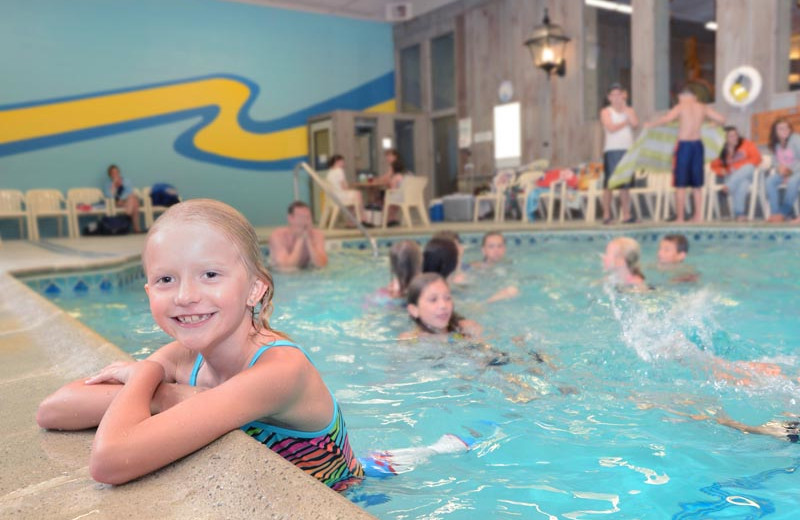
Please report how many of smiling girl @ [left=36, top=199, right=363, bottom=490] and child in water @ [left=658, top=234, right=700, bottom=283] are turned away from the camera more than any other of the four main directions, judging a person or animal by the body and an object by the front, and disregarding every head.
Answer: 0

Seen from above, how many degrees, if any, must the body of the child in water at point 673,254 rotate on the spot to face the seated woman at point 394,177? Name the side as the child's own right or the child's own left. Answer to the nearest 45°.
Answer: approximately 90° to the child's own right

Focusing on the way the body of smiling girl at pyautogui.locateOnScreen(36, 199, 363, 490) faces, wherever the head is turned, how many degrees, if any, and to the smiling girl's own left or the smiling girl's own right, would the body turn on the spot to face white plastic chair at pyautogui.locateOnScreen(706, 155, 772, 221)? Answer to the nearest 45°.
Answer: approximately 180°

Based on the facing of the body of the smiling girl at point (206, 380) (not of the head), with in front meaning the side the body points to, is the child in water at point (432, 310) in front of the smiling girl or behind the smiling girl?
behind

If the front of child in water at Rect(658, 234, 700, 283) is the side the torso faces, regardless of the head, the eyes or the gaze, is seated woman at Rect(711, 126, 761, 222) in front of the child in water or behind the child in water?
behind

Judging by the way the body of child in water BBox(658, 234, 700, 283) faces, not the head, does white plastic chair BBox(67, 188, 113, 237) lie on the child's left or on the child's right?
on the child's right

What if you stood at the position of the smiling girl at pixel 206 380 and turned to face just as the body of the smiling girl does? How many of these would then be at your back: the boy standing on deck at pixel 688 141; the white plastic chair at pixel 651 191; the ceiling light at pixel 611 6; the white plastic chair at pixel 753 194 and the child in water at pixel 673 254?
5

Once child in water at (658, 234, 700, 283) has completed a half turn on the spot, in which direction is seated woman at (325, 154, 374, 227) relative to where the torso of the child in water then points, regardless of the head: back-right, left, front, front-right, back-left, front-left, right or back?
left

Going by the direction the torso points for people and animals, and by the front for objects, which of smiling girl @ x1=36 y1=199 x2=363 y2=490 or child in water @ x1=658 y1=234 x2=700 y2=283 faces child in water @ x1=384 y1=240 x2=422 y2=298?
child in water @ x1=658 y1=234 x2=700 y2=283

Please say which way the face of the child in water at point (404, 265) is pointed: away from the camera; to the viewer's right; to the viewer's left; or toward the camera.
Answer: away from the camera

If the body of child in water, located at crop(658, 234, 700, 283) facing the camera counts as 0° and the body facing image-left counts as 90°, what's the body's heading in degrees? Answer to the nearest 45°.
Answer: approximately 45°

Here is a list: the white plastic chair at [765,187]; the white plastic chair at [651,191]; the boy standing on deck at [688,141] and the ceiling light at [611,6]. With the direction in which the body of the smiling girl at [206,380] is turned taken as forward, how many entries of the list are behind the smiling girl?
4
